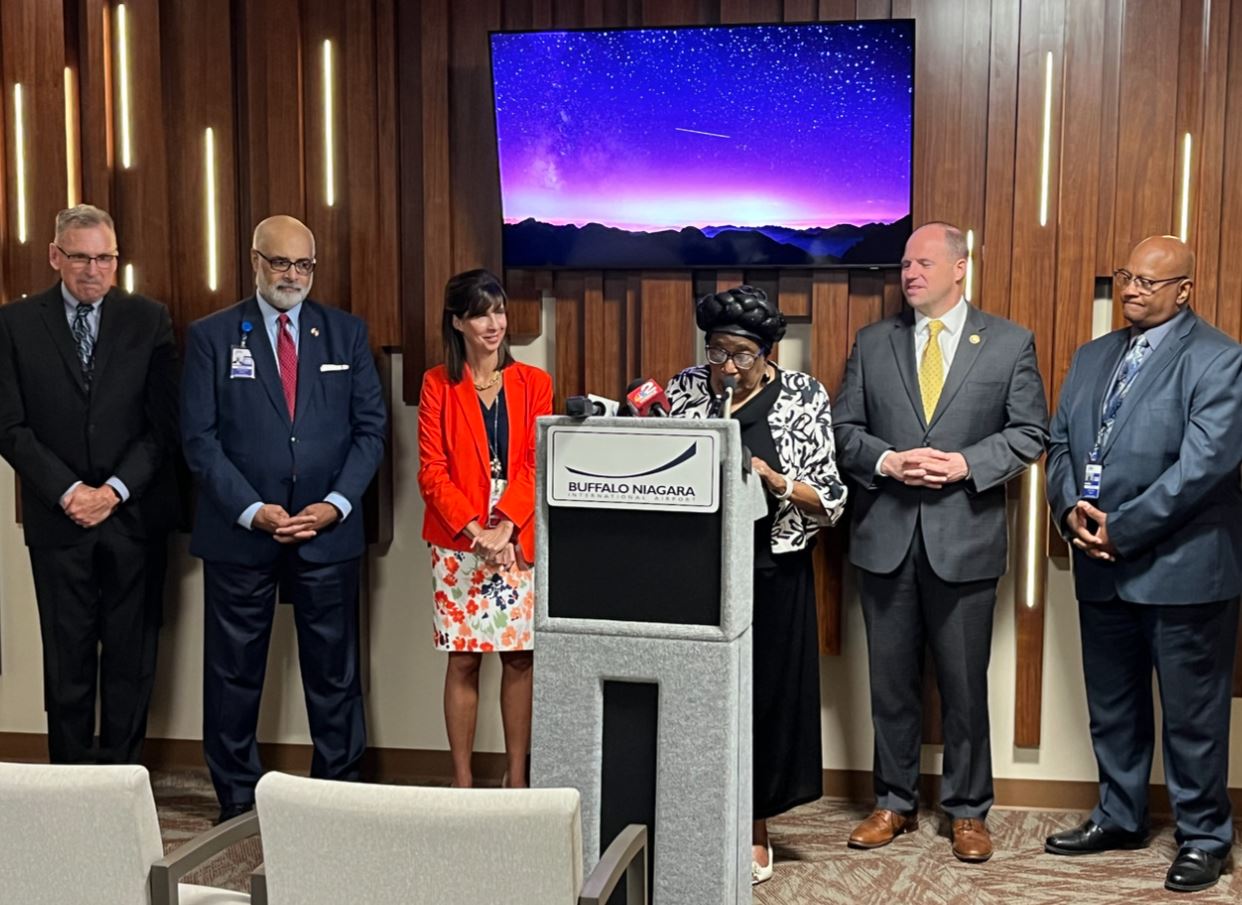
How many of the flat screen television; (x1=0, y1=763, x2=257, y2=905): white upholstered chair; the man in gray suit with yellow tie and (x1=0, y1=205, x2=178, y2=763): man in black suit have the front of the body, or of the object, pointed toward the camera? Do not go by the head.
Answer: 3

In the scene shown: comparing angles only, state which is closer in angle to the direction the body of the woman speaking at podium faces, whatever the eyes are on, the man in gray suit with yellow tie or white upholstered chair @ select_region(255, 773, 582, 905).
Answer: the white upholstered chair

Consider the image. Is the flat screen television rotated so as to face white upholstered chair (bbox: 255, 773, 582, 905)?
yes
